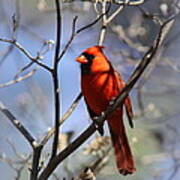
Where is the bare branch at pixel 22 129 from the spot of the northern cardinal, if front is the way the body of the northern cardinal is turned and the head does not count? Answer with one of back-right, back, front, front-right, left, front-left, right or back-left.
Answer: front

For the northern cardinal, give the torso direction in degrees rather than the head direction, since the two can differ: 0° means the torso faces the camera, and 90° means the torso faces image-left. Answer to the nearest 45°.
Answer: approximately 45°
